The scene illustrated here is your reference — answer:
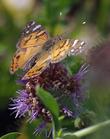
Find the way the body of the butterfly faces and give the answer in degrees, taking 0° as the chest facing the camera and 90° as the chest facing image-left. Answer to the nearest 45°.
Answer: approximately 225°
